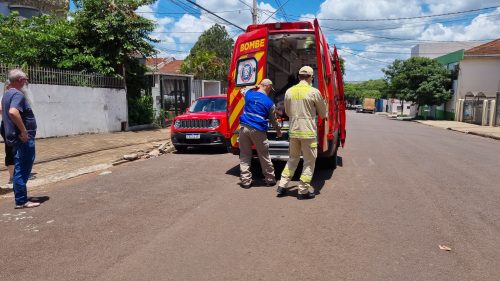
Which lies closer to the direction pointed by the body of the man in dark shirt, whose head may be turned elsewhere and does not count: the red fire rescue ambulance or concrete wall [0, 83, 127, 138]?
the red fire rescue ambulance

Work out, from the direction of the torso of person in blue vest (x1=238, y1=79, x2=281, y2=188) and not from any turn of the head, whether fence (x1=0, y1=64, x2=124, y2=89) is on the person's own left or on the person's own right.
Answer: on the person's own left

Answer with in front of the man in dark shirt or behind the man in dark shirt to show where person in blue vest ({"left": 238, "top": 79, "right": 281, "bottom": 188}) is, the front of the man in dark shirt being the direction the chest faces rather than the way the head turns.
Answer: in front

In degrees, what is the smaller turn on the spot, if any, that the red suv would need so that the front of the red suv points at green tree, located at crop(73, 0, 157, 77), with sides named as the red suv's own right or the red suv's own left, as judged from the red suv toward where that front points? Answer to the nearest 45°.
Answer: approximately 90° to the red suv's own right

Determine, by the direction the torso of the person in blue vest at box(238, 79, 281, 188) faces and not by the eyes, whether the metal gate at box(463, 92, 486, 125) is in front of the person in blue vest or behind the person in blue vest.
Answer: in front

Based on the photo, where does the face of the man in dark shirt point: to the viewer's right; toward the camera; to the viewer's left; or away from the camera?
to the viewer's right

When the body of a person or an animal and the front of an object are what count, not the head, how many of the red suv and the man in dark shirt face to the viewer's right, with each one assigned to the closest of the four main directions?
1

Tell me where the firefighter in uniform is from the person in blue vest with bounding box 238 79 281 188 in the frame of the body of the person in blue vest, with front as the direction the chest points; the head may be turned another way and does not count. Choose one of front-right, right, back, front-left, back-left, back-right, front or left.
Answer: right

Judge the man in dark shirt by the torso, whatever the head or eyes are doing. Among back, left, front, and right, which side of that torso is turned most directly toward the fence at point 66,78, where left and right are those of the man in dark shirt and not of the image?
left

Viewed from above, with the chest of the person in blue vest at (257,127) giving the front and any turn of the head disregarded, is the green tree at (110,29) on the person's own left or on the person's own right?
on the person's own left

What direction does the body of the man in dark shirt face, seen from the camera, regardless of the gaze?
to the viewer's right

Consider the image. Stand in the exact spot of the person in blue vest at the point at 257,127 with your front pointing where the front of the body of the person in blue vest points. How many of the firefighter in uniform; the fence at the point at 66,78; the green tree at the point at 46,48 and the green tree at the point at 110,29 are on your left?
3

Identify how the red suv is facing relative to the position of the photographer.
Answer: facing the viewer and to the left of the viewer

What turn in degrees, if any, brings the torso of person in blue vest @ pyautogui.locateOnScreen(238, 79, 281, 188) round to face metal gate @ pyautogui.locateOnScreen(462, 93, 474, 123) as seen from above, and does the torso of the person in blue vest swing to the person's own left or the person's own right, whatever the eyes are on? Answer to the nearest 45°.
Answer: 0° — they already face it

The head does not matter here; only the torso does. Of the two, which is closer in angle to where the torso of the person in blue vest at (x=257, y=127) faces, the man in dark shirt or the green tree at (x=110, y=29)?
the green tree

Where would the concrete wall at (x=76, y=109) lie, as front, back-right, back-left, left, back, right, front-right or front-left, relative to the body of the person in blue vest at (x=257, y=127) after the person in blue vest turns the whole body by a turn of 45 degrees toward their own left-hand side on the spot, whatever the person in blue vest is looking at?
front-left

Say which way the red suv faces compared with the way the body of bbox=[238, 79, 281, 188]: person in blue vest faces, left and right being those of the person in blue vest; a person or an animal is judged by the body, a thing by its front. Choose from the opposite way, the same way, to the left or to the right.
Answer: the opposite way
